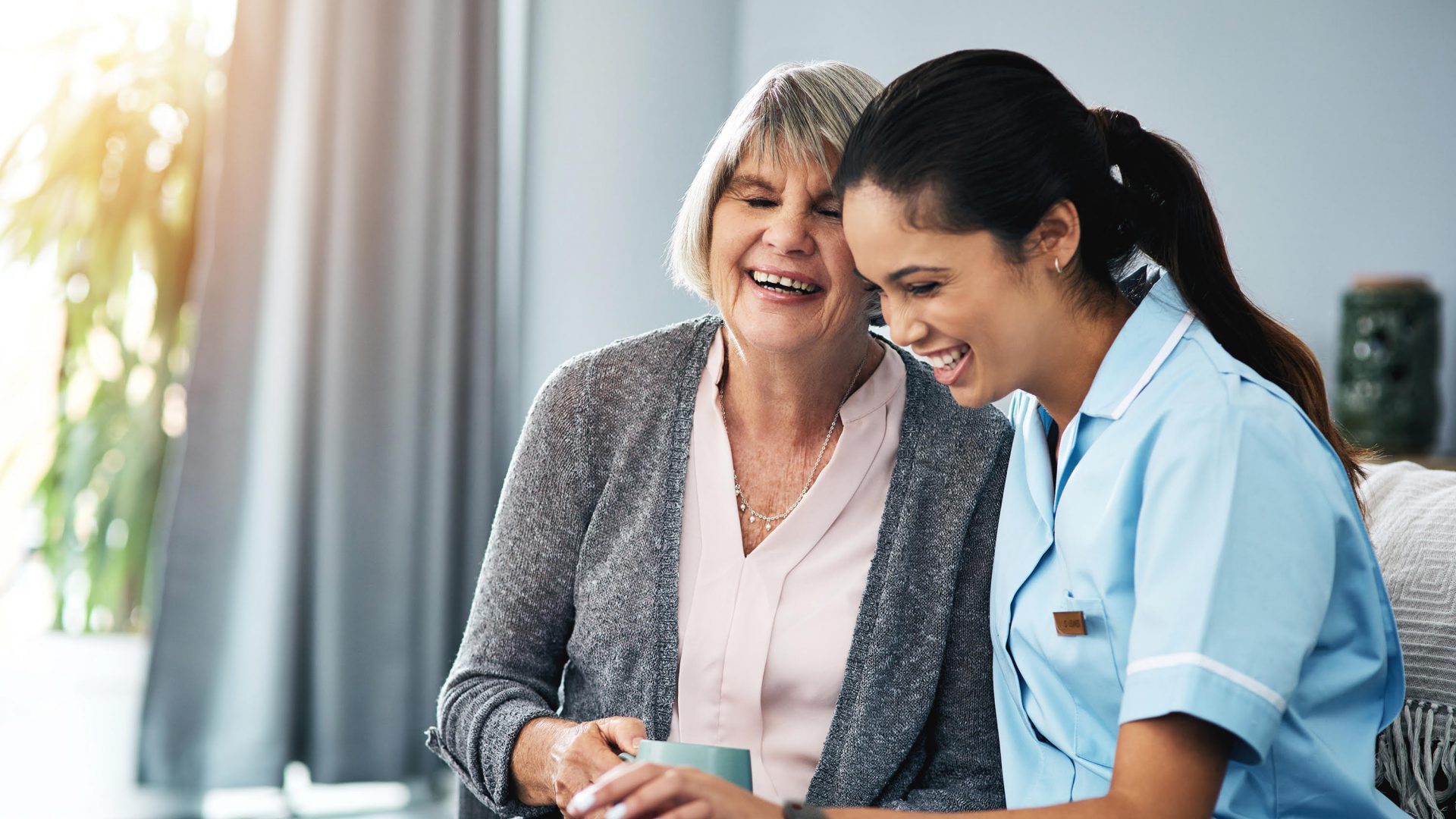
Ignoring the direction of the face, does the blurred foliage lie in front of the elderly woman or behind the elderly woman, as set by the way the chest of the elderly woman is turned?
behind

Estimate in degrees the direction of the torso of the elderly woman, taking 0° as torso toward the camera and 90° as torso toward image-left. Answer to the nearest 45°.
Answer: approximately 0°

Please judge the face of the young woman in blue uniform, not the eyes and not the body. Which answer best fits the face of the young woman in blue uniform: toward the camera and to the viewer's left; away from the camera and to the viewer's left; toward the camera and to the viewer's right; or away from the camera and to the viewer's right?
toward the camera and to the viewer's left

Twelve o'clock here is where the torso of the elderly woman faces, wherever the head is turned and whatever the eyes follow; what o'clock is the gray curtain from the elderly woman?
The gray curtain is roughly at 5 o'clock from the elderly woman.

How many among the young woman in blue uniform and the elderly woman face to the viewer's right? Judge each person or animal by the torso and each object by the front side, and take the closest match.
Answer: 0

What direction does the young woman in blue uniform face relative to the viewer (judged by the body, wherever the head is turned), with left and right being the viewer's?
facing the viewer and to the left of the viewer

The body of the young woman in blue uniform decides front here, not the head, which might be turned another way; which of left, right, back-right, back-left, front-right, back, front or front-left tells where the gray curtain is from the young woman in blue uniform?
right

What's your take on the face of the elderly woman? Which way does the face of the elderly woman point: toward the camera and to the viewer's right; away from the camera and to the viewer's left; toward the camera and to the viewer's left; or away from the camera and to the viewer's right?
toward the camera and to the viewer's right

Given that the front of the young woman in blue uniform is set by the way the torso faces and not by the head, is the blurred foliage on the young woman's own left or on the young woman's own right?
on the young woman's own right
